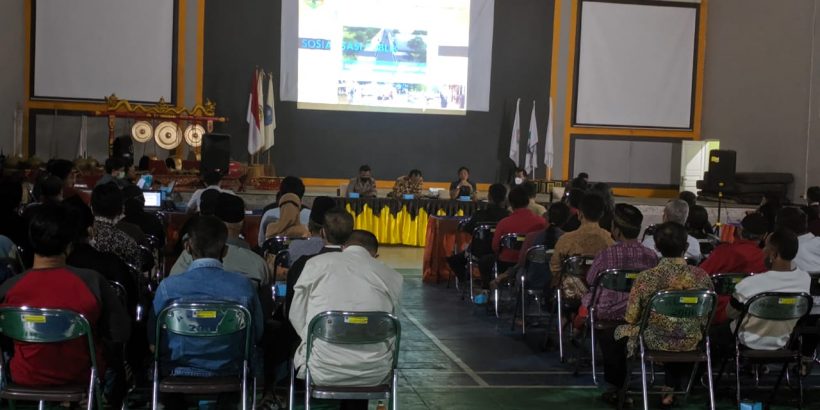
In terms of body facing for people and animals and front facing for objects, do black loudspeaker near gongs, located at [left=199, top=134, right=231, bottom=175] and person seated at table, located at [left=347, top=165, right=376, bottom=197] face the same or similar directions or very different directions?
same or similar directions

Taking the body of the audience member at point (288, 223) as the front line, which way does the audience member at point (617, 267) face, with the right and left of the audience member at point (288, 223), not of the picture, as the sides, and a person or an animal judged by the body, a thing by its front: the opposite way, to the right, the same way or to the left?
the same way

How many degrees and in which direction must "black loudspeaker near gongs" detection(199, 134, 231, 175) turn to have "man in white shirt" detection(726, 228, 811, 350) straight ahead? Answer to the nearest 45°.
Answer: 0° — it already faces them

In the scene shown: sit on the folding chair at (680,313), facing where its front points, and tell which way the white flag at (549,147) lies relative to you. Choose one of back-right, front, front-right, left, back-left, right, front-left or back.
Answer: front

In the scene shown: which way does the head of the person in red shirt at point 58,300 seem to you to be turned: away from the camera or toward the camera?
away from the camera

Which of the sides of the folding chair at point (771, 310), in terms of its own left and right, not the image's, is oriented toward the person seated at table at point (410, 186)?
front

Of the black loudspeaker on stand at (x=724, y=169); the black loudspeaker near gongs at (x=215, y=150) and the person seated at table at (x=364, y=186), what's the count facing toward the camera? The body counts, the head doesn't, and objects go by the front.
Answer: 3

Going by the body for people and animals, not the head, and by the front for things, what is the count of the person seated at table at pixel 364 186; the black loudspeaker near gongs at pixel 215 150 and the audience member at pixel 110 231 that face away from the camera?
1

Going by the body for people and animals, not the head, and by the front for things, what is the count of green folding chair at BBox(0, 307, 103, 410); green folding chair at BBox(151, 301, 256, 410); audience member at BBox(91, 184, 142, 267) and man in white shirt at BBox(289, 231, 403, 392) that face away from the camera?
4

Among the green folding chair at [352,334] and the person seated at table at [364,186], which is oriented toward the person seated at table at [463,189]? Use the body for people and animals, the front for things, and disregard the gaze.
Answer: the green folding chair

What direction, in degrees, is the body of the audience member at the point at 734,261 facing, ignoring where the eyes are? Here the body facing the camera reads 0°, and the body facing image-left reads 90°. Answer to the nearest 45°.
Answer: approximately 135°

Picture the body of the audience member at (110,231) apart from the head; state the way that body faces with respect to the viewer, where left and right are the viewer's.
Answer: facing away from the viewer

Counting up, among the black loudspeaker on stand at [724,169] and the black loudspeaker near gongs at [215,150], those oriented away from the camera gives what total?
0

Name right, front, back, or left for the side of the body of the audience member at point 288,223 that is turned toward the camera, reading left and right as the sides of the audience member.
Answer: back

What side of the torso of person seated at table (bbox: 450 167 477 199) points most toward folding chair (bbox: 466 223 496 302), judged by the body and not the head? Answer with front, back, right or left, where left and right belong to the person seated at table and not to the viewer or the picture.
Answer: front

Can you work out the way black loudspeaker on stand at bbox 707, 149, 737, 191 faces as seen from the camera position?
facing the viewer

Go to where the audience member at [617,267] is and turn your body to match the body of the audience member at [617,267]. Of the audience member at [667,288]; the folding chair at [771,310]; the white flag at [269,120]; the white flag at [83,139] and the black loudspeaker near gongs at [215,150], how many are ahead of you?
3

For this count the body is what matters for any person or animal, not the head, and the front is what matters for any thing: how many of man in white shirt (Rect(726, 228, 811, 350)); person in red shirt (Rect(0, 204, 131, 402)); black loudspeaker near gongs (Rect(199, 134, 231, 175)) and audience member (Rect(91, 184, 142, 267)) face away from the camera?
3

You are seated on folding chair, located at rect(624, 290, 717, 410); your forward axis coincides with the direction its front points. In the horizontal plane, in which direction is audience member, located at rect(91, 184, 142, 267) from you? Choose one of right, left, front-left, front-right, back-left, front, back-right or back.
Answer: left

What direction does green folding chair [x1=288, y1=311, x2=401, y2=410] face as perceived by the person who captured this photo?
facing away from the viewer
